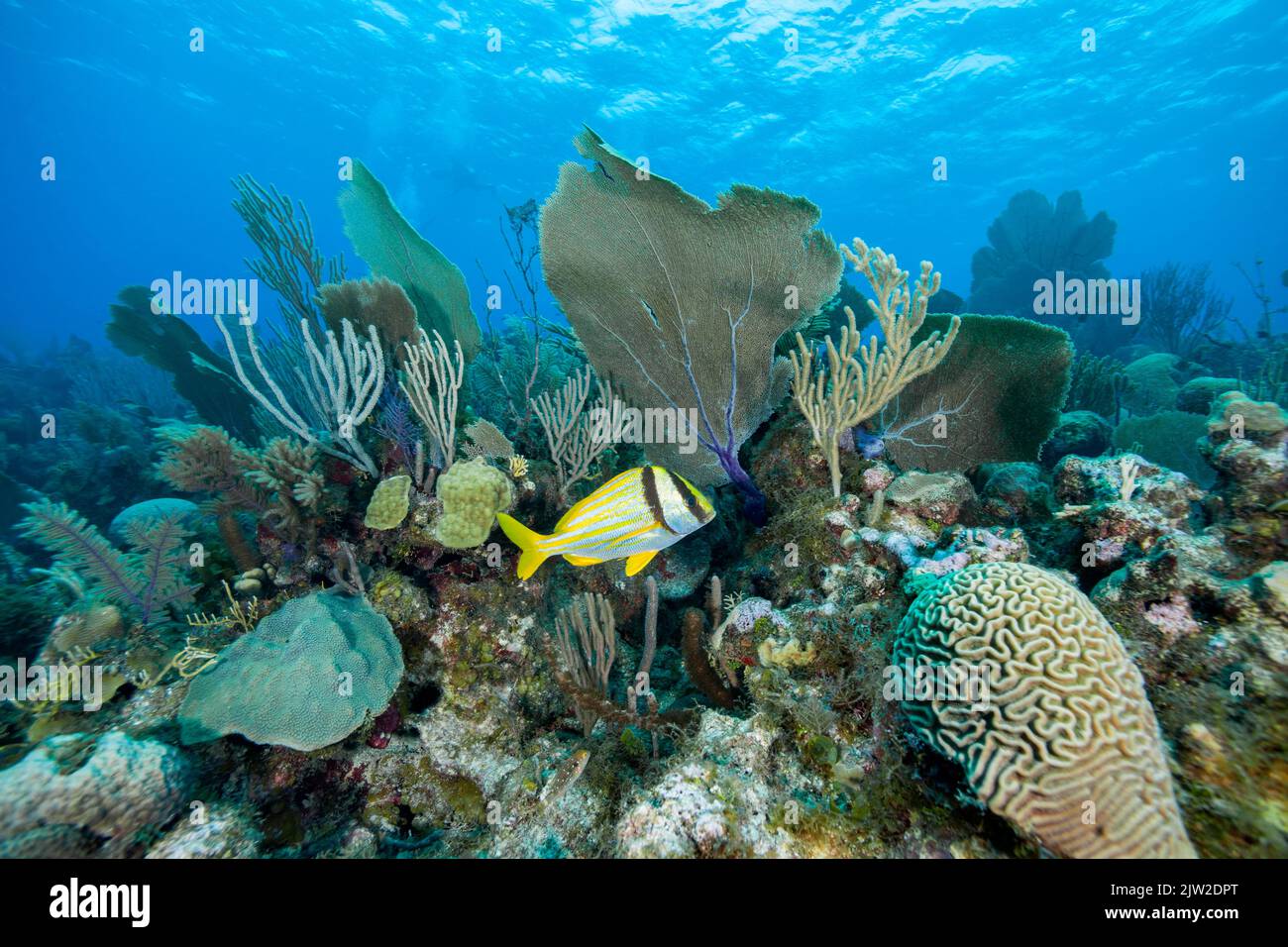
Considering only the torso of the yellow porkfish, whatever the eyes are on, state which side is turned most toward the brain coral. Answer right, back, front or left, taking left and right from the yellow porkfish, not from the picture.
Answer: front

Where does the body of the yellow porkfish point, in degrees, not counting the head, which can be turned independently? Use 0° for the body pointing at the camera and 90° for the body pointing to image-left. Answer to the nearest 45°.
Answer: approximately 270°

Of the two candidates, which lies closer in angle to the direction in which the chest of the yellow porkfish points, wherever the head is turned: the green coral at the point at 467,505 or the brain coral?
the brain coral

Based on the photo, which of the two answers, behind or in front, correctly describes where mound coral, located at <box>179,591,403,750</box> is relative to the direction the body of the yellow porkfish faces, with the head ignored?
behind

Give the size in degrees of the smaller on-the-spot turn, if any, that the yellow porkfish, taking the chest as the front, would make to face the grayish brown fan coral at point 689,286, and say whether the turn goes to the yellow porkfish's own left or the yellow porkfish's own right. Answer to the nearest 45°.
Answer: approximately 90° to the yellow porkfish's own left

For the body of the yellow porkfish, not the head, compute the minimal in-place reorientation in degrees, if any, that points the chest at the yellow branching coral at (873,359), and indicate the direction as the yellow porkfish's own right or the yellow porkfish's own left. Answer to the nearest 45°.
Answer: approximately 45° to the yellow porkfish's own left

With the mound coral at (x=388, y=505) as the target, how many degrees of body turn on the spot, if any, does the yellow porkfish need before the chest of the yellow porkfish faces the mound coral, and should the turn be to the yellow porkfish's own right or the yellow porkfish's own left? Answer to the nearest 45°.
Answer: approximately 135° to the yellow porkfish's own left

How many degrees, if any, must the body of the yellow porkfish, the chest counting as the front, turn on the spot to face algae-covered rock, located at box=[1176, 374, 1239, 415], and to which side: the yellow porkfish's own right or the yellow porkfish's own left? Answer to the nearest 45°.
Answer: approximately 45° to the yellow porkfish's own left

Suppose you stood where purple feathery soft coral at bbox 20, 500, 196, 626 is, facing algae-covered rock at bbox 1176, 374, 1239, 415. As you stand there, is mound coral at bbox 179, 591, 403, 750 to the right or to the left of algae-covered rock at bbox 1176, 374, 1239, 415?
right

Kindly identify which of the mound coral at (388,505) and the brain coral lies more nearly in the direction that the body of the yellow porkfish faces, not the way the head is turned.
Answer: the brain coral

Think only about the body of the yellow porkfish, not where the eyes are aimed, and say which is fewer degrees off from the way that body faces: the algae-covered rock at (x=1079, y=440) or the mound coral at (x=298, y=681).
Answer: the algae-covered rock

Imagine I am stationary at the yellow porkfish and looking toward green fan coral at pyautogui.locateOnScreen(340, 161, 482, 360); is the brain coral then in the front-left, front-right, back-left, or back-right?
back-right
